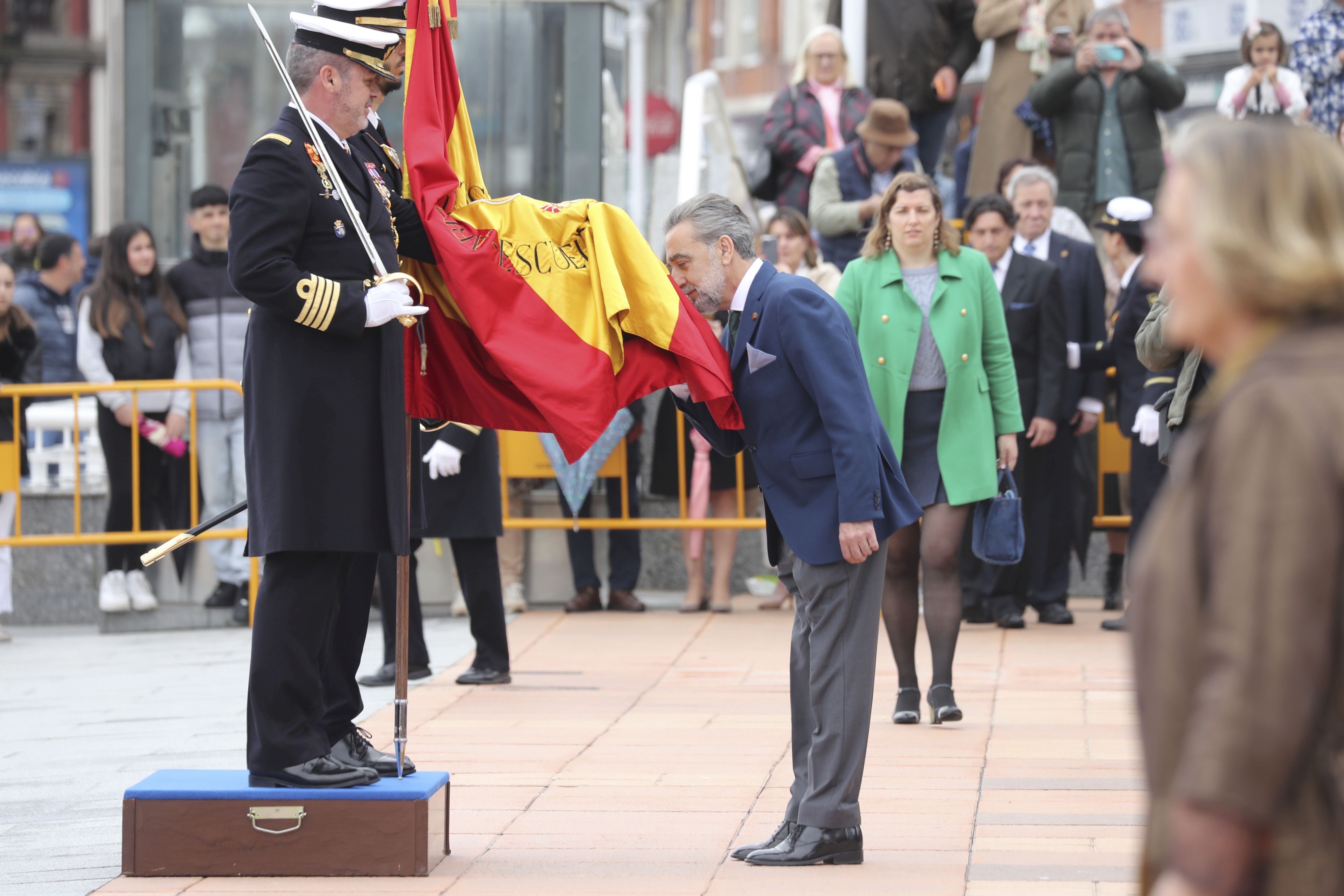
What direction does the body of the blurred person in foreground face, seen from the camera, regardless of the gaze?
to the viewer's left

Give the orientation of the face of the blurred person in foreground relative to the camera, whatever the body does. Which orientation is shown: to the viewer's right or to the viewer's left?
to the viewer's left

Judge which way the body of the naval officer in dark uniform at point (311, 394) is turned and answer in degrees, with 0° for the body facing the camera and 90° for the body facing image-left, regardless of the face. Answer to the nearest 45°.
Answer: approximately 270°

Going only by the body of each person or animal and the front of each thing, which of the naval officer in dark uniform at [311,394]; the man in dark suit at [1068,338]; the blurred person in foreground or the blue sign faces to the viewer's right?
the naval officer in dark uniform

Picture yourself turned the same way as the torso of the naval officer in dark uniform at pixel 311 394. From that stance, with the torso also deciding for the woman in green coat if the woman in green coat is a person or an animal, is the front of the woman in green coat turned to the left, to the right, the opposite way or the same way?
to the right

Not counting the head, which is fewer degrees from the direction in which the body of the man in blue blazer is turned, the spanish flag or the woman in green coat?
the spanish flag

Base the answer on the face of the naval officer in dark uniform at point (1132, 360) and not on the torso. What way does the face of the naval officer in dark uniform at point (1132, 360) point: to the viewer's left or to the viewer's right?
to the viewer's left

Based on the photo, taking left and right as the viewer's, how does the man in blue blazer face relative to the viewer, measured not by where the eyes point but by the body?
facing to the left of the viewer

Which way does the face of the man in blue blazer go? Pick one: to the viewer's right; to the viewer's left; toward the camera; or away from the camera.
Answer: to the viewer's left

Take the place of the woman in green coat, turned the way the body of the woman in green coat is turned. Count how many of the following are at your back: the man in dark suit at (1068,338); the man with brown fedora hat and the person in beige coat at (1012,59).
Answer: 3

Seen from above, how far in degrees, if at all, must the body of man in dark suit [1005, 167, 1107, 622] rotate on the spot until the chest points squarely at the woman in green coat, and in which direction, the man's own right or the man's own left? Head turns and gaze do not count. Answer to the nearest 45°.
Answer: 0° — they already face them

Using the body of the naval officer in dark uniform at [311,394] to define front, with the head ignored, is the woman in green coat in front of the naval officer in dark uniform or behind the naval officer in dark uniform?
in front
